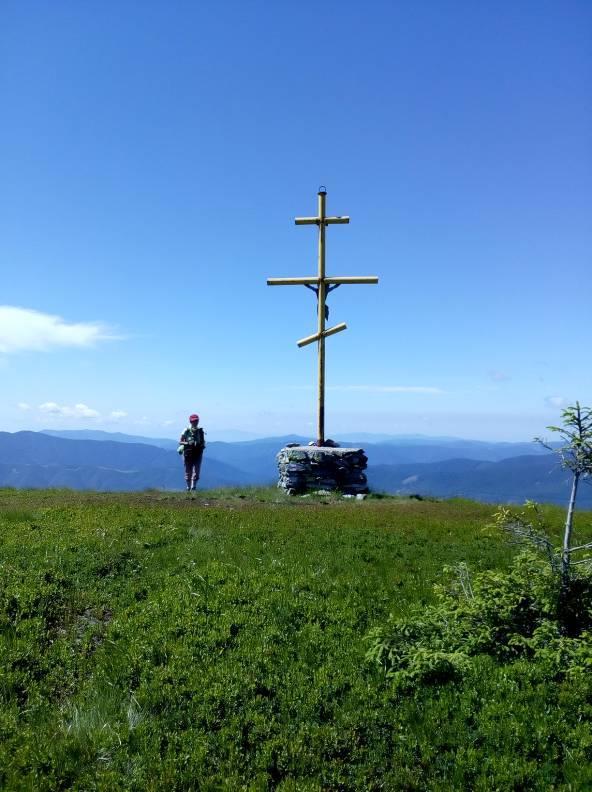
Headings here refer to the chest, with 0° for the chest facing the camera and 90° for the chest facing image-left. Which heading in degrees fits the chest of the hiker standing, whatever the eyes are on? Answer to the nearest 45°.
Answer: approximately 0°

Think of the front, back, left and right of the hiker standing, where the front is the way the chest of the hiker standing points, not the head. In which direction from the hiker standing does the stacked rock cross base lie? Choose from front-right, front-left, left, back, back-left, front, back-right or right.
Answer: left
